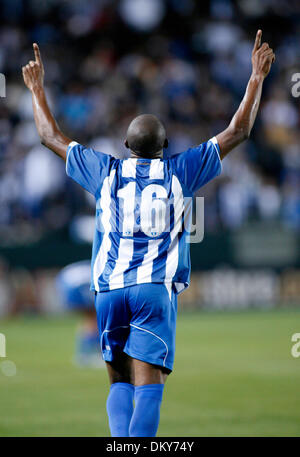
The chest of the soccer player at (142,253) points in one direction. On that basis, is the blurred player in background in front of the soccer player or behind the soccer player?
in front

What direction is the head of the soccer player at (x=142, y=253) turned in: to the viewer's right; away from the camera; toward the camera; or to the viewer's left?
away from the camera

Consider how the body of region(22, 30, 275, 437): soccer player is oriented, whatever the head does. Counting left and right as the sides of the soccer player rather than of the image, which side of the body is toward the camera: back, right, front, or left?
back
